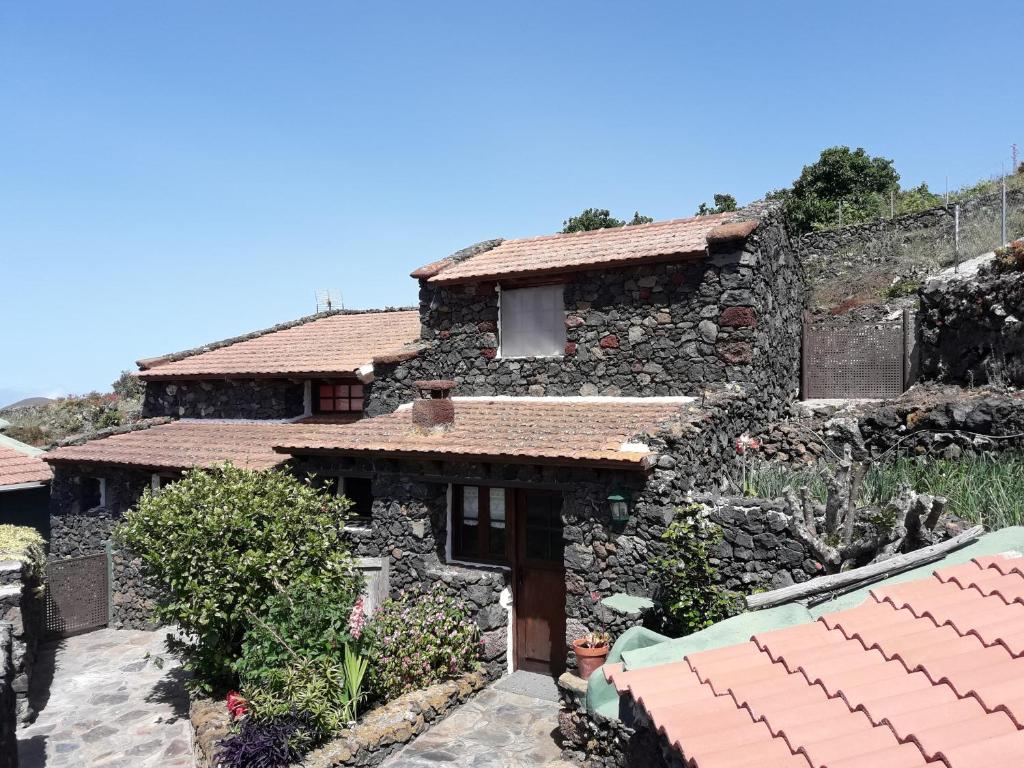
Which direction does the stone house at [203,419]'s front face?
toward the camera

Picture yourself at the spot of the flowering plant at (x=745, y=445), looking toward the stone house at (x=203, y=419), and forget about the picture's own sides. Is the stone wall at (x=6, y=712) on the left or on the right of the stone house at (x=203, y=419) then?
left

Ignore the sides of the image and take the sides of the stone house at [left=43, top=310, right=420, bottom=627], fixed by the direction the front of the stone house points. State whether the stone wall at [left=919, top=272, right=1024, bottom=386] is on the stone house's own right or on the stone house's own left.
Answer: on the stone house's own left

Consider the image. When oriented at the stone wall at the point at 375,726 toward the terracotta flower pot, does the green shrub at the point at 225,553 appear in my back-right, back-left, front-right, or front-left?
back-left

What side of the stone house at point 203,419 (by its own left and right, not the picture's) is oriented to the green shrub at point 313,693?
front

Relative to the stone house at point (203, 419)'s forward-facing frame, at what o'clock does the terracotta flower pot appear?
The terracotta flower pot is roughly at 11 o'clock from the stone house.

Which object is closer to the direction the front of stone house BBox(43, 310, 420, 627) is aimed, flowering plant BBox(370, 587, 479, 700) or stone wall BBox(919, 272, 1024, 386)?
the flowering plant

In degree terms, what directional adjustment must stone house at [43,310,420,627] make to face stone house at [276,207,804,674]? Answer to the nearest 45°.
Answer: approximately 45° to its left

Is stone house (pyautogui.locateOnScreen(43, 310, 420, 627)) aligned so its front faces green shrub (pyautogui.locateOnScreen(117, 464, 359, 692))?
yes

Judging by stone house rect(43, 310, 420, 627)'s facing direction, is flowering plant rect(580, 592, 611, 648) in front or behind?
in front

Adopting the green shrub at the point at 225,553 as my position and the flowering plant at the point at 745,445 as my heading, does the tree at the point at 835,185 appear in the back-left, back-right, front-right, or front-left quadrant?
front-left

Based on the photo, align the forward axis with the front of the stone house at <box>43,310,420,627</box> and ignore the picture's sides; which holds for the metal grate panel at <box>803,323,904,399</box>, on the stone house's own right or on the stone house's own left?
on the stone house's own left

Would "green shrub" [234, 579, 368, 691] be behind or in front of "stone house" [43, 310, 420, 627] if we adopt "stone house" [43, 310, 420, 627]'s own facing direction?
in front
